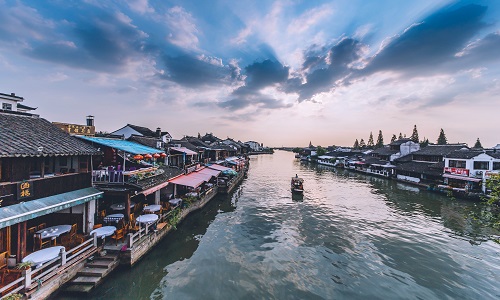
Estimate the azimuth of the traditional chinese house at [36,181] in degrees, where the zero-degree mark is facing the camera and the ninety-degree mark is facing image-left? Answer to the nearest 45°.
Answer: approximately 315°

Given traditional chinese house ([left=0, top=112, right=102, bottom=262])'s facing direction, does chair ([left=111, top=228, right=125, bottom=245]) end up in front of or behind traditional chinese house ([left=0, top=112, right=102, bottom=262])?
in front

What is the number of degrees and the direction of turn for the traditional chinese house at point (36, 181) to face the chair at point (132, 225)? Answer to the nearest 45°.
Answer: approximately 45° to its left

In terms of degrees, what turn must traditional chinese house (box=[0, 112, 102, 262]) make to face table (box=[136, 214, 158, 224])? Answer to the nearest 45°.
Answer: approximately 45° to its left
